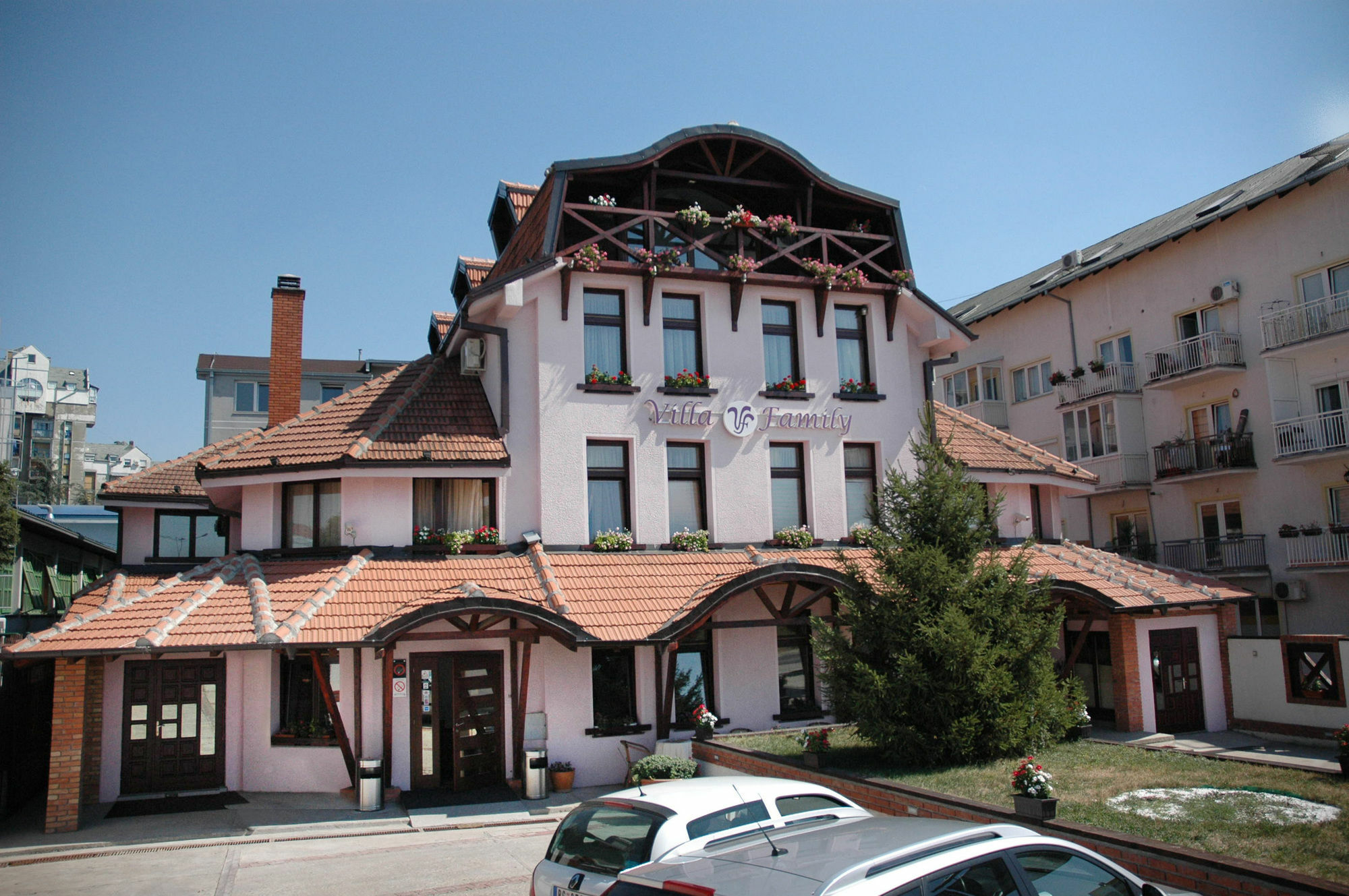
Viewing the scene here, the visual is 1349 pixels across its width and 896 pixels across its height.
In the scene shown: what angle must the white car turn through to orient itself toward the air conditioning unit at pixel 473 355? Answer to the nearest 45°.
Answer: approximately 45° to its left

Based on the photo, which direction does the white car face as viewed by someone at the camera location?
facing away from the viewer and to the right of the viewer

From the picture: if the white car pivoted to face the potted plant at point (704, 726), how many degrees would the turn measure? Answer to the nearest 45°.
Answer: approximately 45° to its left

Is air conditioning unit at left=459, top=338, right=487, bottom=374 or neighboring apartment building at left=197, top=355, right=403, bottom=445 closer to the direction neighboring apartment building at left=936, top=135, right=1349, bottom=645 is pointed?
the air conditioning unit

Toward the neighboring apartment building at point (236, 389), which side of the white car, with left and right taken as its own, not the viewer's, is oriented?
left

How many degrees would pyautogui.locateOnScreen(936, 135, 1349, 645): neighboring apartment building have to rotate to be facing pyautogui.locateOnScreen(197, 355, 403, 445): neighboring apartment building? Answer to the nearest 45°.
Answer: approximately 45° to its right

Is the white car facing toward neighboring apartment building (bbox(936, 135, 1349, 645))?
yes

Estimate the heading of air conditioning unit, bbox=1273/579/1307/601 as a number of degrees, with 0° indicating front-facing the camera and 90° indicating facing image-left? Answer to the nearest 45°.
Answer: approximately 45°

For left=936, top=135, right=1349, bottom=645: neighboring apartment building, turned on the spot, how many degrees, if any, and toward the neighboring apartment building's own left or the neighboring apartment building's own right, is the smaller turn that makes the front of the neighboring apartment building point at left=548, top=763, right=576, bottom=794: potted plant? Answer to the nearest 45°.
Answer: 0° — it already faces it

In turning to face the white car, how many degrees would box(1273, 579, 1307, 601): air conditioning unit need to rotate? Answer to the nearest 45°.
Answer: approximately 45° to its left
